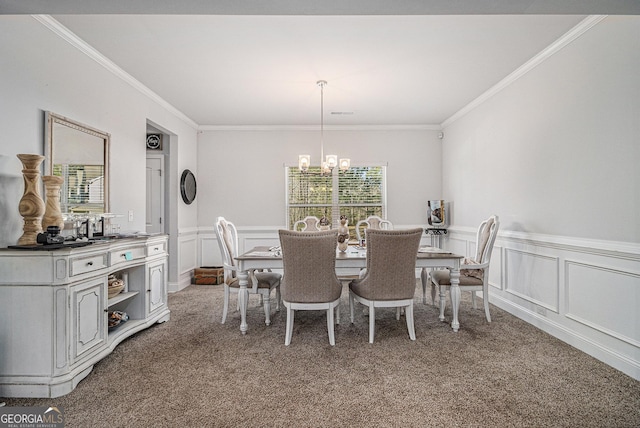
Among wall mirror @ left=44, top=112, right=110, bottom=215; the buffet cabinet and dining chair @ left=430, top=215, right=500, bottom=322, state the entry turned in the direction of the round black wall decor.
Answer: the dining chair

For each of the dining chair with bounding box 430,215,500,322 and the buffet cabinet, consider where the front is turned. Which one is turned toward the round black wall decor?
the dining chair

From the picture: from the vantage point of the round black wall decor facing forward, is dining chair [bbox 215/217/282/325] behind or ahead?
ahead

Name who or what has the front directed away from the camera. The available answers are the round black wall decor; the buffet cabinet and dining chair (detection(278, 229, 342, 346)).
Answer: the dining chair

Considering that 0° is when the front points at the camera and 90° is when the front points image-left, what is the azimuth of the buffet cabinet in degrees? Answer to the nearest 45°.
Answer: approximately 315°

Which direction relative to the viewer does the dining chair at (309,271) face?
away from the camera

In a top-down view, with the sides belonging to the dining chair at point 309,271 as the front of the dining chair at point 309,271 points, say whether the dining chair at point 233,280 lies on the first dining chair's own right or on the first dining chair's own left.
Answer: on the first dining chair's own left

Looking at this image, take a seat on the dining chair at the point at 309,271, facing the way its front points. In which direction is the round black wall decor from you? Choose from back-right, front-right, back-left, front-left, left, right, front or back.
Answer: front-left

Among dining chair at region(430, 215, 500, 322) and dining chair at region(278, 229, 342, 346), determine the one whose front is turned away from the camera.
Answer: dining chair at region(278, 229, 342, 346)

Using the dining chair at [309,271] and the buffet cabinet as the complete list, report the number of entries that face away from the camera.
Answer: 1

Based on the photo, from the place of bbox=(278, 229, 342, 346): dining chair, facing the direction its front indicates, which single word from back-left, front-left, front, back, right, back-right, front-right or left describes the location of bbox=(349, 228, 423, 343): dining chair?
right

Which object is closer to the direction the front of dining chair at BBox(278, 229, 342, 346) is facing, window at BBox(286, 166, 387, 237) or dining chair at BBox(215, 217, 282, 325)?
the window

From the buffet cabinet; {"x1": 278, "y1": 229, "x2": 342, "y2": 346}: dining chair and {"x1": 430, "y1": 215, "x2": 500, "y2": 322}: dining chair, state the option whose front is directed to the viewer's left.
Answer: {"x1": 430, "y1": 215, "x2": 500, "y2": 322}: dining chair

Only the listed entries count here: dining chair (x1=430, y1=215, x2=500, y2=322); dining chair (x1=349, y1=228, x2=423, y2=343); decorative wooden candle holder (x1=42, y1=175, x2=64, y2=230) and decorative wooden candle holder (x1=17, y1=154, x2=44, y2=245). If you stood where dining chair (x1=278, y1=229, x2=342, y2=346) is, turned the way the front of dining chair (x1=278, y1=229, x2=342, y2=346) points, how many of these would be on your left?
2

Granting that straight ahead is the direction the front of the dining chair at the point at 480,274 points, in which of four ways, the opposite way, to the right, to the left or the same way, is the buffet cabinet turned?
the opposite way

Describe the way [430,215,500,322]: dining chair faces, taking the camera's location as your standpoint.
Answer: facing to the left of the viewer

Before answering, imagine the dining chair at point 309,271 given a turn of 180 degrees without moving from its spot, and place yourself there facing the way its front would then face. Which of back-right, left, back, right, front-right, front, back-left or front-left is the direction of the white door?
back-right

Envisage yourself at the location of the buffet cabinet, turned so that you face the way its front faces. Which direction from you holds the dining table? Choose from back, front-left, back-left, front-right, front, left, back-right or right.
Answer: front-left
